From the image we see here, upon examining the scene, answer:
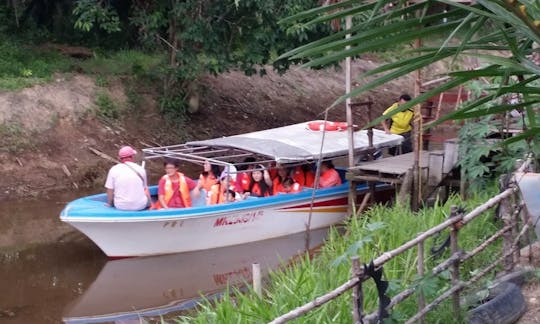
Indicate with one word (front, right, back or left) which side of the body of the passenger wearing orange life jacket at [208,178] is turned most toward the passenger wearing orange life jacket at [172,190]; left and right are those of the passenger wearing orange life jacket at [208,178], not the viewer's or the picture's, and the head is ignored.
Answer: front

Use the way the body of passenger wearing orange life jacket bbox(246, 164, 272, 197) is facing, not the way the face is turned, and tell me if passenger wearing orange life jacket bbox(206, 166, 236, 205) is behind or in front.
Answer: in front

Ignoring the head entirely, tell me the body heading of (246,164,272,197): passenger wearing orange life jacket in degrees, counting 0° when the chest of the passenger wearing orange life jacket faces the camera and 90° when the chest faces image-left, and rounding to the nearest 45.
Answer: approximately 45°

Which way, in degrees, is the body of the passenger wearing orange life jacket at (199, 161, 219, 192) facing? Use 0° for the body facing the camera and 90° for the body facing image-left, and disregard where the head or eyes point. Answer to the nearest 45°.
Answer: approximately 45°

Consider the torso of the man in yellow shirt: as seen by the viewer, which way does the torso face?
to the viewer's left

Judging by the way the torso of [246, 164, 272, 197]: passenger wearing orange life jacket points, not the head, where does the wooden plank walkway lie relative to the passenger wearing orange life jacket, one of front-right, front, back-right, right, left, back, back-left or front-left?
back-left

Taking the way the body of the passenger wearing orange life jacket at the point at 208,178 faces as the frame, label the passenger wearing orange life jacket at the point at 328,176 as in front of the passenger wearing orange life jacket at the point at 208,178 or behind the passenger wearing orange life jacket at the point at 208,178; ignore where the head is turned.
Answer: behind

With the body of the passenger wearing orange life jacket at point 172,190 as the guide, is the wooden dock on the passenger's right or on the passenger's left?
on the passenger's left
